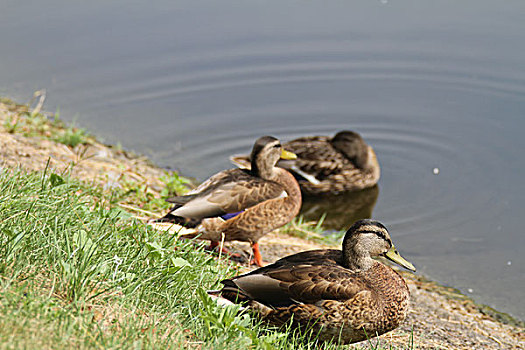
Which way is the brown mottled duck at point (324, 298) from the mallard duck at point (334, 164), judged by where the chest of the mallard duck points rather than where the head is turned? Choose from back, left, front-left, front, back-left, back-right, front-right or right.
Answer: right

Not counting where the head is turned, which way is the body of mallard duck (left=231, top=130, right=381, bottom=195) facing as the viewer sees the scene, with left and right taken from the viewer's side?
facing to the right of the viewer

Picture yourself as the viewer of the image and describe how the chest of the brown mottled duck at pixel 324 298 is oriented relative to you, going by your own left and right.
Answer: facing to the right of the viewer

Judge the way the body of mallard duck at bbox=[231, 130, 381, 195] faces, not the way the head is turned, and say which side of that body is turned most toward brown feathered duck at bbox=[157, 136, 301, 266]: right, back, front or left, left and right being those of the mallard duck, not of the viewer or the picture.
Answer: right

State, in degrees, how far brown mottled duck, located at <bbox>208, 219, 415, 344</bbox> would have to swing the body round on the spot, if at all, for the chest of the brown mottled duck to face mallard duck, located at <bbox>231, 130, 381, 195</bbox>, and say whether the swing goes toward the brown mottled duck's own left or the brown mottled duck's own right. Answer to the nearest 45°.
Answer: approximately 90° to the brown mottled duck's own left

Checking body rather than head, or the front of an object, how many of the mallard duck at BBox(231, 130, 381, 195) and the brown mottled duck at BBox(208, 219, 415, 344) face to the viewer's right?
2
